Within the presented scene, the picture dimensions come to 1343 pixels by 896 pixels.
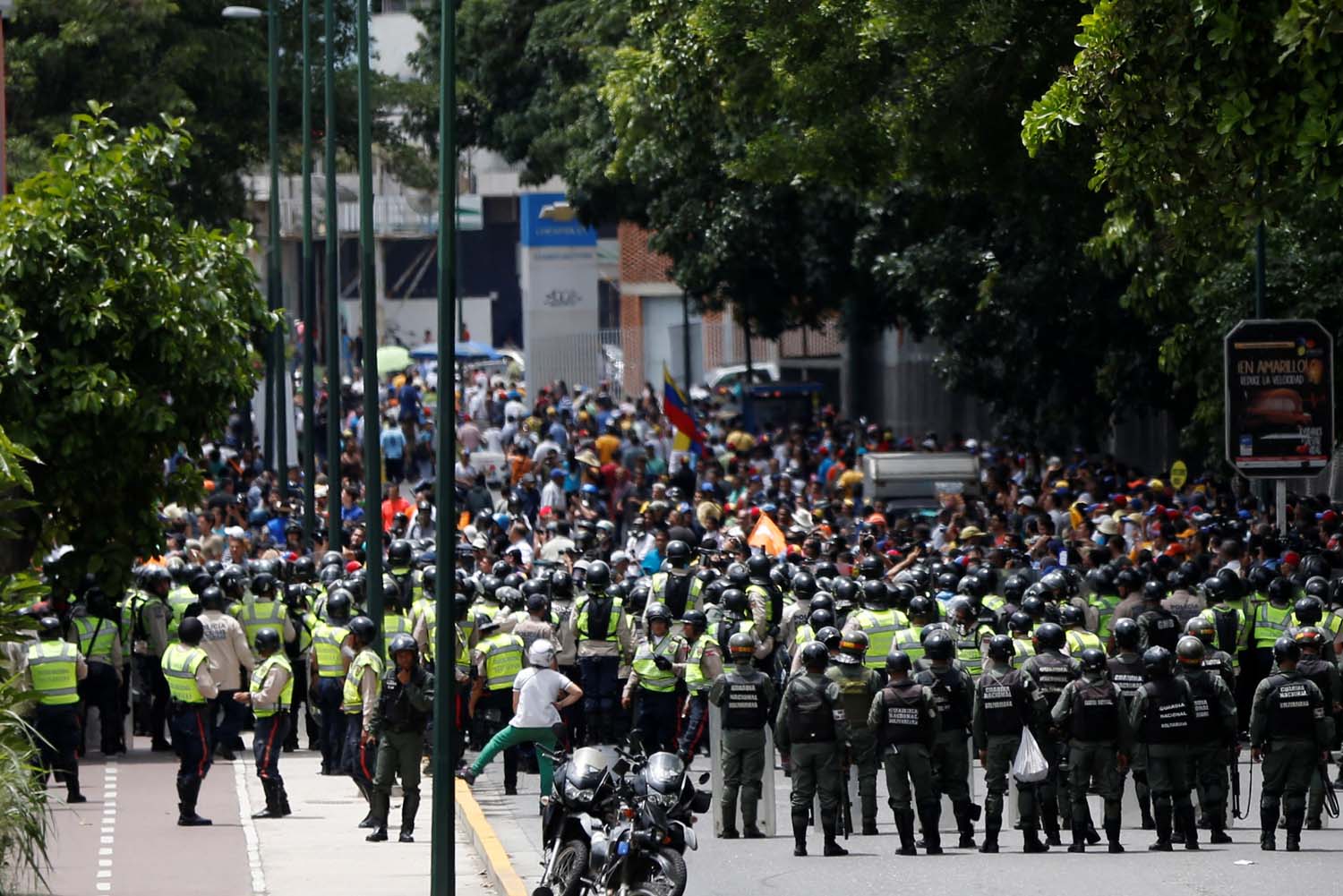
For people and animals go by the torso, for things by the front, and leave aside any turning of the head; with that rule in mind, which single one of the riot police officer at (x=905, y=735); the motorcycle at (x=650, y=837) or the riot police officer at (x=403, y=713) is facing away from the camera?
the riot police officer at (x=905, y=735)

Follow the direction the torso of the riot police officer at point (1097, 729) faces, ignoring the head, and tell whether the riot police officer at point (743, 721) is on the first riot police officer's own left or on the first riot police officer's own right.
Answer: on the first riot police officer's own left

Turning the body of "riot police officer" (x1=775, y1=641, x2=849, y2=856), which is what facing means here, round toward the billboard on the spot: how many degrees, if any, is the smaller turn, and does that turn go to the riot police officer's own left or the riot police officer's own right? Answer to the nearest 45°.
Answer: approximately 45° to the riot police officer's own right

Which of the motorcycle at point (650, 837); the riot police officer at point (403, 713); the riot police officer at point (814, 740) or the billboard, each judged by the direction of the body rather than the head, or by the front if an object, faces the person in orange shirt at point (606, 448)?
the riot police officer at point (814, 740)

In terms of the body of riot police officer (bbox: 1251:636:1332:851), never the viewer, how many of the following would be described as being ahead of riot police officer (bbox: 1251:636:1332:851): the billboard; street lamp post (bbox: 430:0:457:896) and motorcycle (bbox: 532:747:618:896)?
1

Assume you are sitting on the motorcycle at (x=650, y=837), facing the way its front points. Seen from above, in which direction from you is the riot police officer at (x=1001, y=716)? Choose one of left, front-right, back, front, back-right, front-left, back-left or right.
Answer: left

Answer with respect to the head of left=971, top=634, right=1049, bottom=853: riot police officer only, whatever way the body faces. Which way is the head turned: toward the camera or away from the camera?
away from the camera

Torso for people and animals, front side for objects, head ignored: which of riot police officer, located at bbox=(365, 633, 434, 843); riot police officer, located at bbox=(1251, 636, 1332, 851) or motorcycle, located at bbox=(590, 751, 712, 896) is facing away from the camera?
riot police officer, located at bbox=(1251, 636, 1332, 851)

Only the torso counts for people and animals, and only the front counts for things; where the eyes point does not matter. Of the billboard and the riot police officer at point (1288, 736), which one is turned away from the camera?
the riot police officer

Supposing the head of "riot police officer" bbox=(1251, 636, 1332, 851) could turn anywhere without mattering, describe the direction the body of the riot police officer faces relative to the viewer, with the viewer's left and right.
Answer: facing away from the viewer

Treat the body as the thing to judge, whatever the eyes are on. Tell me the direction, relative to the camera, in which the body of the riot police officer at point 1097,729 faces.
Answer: away from the camera

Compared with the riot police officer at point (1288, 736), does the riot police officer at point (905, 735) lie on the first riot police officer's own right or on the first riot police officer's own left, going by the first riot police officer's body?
on the first riot police officer's own left

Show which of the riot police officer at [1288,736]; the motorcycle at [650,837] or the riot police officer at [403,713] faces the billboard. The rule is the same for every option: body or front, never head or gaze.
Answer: the riot police officer at [1288,736]

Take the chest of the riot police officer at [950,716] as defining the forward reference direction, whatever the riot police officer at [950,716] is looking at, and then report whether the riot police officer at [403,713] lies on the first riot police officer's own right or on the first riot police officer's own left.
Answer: on the first riot police officer's own left

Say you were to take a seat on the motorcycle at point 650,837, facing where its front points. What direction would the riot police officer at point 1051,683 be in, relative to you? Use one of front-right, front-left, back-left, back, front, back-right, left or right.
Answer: left

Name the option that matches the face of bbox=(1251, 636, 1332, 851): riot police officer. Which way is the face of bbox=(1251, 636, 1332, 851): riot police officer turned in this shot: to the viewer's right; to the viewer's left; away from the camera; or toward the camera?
away from the camera

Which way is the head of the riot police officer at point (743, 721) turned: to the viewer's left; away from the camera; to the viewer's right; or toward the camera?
away from the camera

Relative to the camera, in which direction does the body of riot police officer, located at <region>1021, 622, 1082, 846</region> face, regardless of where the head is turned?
away from the camera
